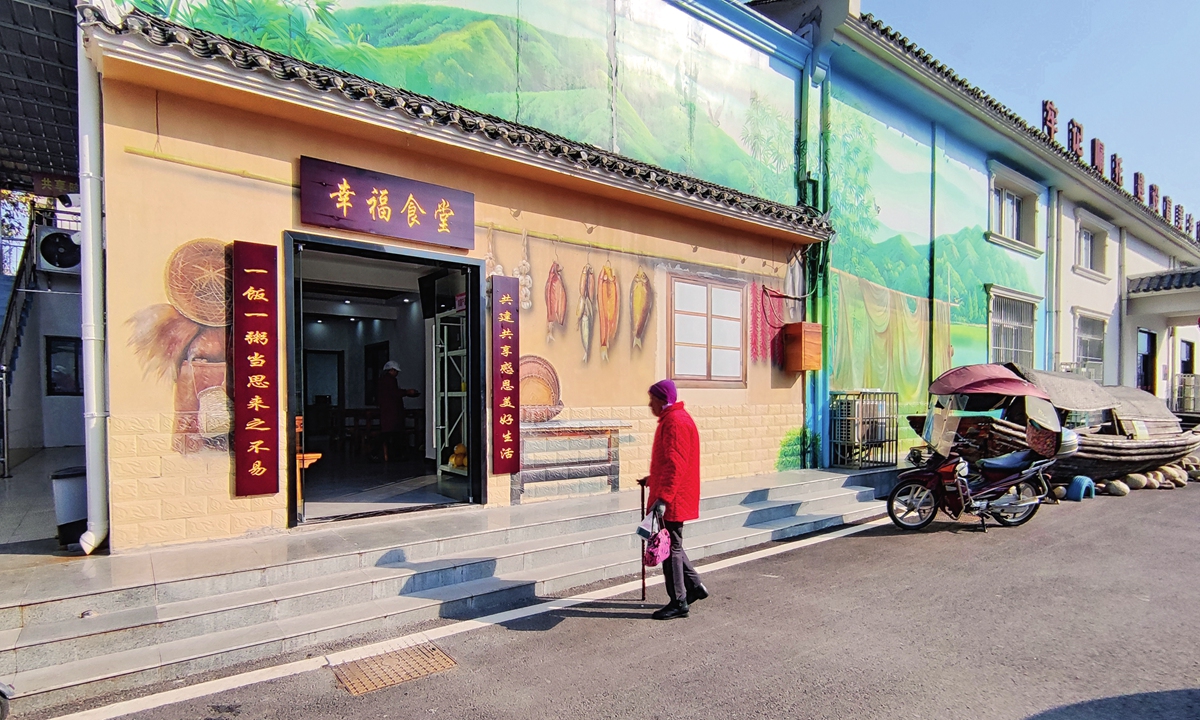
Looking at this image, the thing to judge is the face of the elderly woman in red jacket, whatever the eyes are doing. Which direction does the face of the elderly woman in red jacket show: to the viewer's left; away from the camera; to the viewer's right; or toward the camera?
to the viewer's left

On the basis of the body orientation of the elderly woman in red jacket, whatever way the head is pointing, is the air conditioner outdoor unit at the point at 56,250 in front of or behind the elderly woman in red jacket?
in front

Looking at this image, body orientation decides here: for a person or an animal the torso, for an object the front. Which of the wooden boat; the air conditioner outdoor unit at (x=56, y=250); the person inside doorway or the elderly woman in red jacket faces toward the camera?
the air conditioner outdoor unit

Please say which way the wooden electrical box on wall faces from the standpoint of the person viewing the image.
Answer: facing the viewer and to the right of the viewer

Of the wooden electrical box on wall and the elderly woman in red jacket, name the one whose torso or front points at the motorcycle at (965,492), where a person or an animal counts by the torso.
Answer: the wooden electrical box on wall

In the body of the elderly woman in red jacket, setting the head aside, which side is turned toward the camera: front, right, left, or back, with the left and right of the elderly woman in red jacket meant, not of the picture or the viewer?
left

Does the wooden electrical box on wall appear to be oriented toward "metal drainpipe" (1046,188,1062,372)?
no

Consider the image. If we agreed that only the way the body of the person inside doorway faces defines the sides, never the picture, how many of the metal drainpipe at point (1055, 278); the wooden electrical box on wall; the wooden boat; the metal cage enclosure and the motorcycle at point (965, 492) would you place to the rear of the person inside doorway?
0

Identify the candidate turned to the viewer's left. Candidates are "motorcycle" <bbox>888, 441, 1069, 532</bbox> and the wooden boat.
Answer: the motorcycle

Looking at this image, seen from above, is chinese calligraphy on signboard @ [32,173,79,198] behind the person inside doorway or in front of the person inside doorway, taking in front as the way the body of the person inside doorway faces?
behind

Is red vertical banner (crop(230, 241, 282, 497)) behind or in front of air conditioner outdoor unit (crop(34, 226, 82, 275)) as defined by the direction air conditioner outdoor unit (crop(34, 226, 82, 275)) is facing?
in front

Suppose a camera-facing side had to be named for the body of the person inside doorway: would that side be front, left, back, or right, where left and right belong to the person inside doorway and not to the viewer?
right

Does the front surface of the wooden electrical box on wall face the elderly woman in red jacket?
no

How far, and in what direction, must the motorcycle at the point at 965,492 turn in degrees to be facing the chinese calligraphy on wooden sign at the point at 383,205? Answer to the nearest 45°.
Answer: approximately 45° to its left

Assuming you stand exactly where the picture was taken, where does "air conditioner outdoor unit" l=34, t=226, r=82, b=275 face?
facing the viewer
